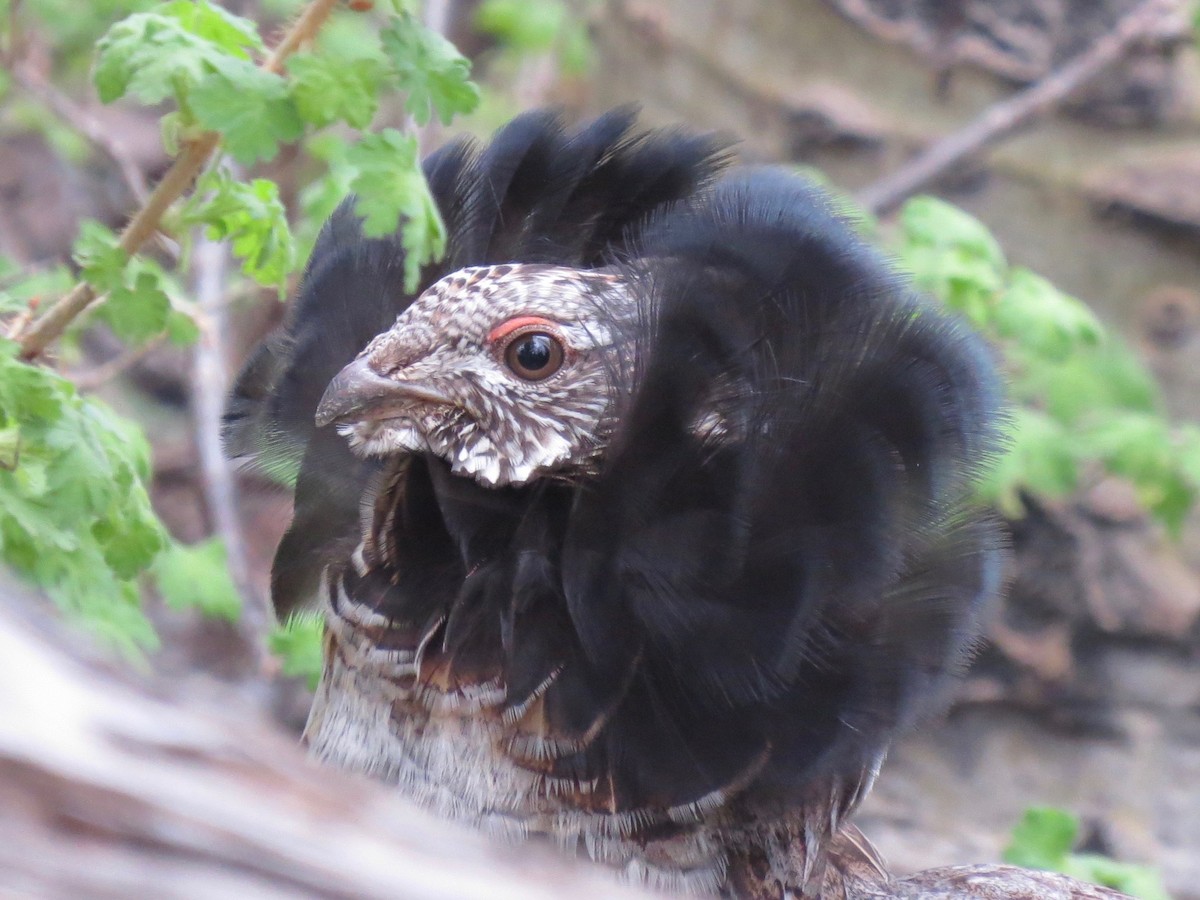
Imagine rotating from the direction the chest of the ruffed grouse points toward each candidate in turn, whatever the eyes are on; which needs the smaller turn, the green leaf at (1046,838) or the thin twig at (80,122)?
the thin twig

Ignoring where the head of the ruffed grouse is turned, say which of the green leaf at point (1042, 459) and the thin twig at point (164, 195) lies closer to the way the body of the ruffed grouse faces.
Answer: the thin twig

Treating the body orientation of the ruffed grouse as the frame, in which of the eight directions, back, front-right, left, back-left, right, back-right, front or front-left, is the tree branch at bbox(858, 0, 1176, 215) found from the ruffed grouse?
back-right

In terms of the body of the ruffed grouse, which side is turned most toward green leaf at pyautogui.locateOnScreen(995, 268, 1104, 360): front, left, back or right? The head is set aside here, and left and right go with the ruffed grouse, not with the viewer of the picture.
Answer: back

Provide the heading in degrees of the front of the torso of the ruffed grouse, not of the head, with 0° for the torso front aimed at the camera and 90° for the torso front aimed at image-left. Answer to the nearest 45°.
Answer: approximately 45°

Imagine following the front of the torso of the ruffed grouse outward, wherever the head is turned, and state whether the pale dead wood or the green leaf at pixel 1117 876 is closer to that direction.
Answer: the pale dead wood

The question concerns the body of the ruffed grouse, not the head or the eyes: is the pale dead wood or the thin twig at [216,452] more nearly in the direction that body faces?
the pale dead wood
